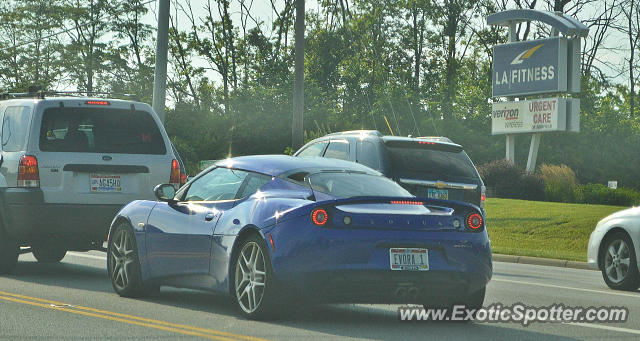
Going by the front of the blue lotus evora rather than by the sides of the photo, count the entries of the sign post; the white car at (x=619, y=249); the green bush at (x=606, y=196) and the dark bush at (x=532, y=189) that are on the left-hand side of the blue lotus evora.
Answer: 0

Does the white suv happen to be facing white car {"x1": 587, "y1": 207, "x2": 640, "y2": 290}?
no

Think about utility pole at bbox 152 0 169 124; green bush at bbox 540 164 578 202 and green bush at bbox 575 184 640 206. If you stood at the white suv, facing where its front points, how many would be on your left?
0

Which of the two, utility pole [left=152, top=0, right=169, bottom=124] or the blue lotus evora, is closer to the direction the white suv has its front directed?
the utility pole

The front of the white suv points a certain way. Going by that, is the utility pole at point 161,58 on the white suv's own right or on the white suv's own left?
on the white suv's own right

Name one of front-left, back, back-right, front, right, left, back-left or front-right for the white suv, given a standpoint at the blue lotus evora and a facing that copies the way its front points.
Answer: front

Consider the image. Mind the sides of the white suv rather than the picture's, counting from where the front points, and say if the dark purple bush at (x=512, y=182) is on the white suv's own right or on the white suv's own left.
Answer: on the white suv's own right

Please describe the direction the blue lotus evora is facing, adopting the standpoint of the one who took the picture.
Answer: facing away from the viewer and to the left of the viewer

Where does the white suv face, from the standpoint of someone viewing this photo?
facing away from the viewer and to the left of the viewer

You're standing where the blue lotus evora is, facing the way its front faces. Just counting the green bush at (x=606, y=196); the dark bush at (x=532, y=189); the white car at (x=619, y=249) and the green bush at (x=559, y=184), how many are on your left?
0

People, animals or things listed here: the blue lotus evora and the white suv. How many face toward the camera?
0

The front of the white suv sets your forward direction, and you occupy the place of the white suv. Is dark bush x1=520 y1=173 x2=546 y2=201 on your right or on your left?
on your right

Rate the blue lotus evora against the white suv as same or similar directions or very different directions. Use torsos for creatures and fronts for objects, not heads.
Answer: same or similar directions

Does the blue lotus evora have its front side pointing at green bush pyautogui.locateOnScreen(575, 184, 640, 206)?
no

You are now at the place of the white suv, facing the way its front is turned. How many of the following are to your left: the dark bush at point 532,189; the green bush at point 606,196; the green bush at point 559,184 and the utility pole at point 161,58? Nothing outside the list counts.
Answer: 0
